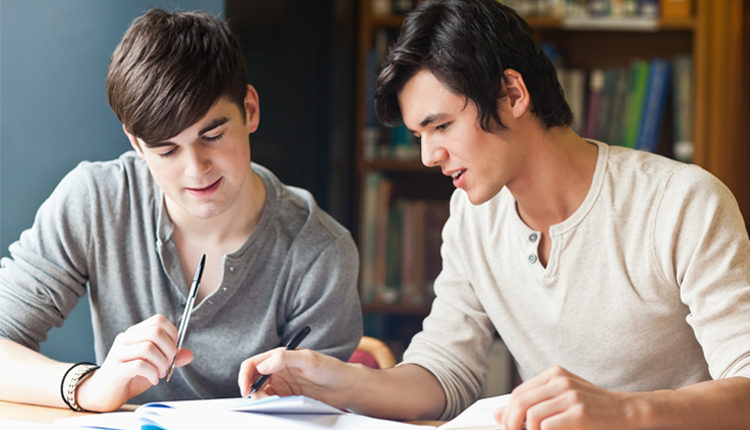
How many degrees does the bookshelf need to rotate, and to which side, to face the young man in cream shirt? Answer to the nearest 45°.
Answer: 0° — it already faces them

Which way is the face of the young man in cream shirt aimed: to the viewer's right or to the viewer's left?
to the viewer's left

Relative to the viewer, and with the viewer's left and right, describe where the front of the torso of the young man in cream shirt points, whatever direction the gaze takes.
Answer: facing the viewer and to the left of the viewer

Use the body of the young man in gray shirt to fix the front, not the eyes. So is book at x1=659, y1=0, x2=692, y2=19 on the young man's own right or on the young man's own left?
on the young man's own left

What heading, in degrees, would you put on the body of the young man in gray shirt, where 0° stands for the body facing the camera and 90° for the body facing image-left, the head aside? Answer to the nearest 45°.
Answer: approximately 0°

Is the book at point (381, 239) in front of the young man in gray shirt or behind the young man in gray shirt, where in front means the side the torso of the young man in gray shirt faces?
behind

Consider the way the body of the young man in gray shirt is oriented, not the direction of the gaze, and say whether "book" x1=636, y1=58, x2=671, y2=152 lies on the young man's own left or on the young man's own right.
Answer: on the young man's own left

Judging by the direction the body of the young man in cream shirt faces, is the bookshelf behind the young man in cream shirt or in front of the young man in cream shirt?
behind

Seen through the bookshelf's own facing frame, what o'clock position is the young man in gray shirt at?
The young man in gray shirt is roughly at 1 o'clock from the bookshelf.

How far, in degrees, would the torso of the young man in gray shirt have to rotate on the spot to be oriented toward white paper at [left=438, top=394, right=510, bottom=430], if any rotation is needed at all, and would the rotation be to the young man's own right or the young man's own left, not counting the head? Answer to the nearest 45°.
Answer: approximately 45° to the young man's own left

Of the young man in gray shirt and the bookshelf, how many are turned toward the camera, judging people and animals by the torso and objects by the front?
2
